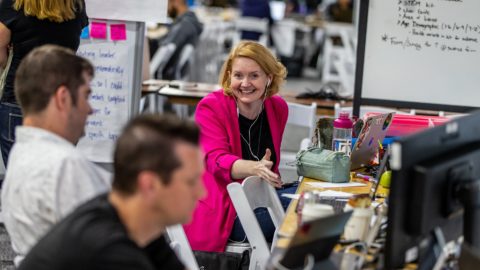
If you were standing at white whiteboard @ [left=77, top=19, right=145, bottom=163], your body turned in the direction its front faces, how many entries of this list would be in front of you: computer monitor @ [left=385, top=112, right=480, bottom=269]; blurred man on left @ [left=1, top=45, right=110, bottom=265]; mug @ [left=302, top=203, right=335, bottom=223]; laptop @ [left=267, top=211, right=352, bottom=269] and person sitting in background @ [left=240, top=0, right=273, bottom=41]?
4

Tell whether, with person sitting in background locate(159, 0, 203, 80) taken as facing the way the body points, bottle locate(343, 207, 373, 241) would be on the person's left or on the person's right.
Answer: on the person's left

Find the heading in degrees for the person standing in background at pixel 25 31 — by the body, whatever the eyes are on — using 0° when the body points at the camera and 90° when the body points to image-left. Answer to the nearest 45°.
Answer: approximately 180°

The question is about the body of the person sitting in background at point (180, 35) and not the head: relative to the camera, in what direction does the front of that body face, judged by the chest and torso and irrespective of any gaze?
to the viewer's left

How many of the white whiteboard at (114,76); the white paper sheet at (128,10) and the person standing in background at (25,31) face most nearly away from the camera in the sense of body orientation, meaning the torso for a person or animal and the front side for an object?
1

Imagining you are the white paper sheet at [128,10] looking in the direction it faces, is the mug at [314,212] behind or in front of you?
in front

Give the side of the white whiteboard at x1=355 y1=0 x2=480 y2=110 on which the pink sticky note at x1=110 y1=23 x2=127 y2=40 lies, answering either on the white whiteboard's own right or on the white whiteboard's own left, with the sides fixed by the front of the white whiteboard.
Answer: on the white whiteboard's own right

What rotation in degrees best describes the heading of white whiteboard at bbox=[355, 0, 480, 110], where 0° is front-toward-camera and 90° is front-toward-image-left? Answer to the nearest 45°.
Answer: approximately 0°

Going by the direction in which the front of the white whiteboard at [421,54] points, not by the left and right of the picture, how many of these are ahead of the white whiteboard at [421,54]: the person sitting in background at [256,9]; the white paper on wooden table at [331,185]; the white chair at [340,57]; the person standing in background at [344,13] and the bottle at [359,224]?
2

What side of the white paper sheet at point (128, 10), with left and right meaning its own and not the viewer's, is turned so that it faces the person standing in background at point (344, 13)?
back

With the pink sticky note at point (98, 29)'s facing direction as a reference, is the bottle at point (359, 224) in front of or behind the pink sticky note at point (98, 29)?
in front

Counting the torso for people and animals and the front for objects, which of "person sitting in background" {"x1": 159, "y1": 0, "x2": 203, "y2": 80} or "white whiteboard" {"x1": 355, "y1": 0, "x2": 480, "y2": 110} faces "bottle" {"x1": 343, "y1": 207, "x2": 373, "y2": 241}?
the white whiteboard

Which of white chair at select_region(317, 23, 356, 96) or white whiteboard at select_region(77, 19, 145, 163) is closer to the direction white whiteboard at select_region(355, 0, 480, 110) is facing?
the white whiteboard

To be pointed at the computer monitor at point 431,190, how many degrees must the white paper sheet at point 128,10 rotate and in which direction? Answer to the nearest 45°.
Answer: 0° — it already faces it
